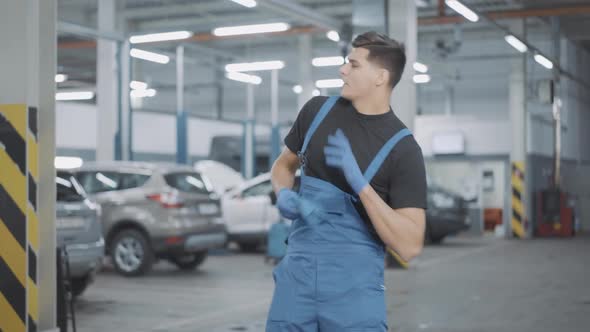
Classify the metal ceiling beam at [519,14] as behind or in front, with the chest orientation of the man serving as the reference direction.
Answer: behind

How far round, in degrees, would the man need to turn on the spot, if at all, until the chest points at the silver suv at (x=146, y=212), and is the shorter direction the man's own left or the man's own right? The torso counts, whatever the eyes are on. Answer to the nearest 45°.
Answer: approximately 135° to the man's own right

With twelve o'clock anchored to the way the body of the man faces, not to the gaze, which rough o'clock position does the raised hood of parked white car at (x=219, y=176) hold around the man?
The raised hood of parked white car is roughly at 4 o'clock from the man.
